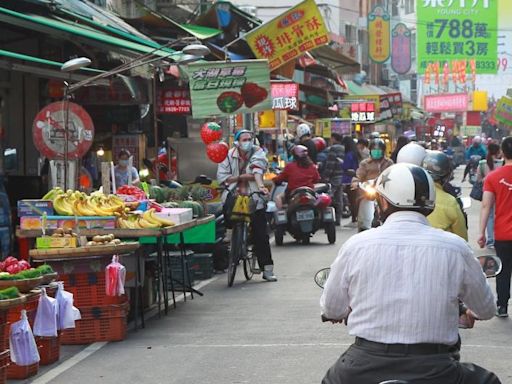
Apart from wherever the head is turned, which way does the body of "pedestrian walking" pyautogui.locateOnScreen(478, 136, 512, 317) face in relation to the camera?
away from the camera

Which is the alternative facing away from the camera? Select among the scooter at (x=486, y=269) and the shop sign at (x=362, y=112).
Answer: the scooter

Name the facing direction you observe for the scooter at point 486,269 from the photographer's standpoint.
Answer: facing away from the viewer

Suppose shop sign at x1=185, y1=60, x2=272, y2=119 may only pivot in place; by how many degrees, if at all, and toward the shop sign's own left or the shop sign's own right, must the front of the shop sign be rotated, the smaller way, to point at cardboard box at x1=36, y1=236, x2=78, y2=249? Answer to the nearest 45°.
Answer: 0° — it already faces it

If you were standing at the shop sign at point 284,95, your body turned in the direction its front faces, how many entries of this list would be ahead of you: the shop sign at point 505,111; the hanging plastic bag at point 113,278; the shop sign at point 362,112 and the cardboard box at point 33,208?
2

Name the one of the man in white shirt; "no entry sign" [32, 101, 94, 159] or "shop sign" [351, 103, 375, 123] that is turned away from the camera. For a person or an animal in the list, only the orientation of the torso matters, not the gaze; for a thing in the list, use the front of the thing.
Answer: the man in white shirt
